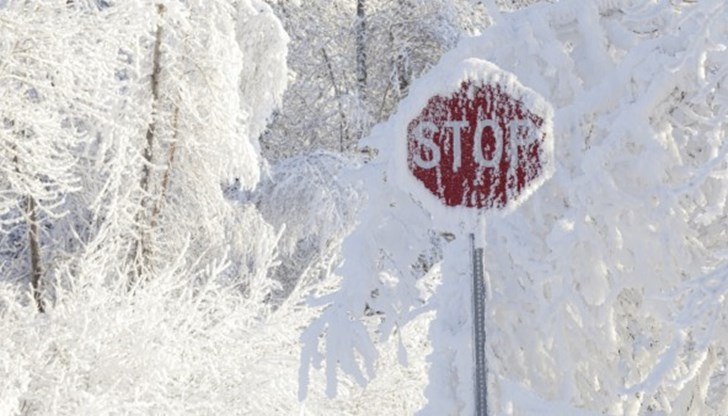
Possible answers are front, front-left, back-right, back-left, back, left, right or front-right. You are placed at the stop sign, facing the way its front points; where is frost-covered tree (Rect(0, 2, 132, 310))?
back-right

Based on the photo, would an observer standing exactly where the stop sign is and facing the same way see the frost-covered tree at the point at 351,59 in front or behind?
behind

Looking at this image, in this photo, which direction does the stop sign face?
toward the camera
